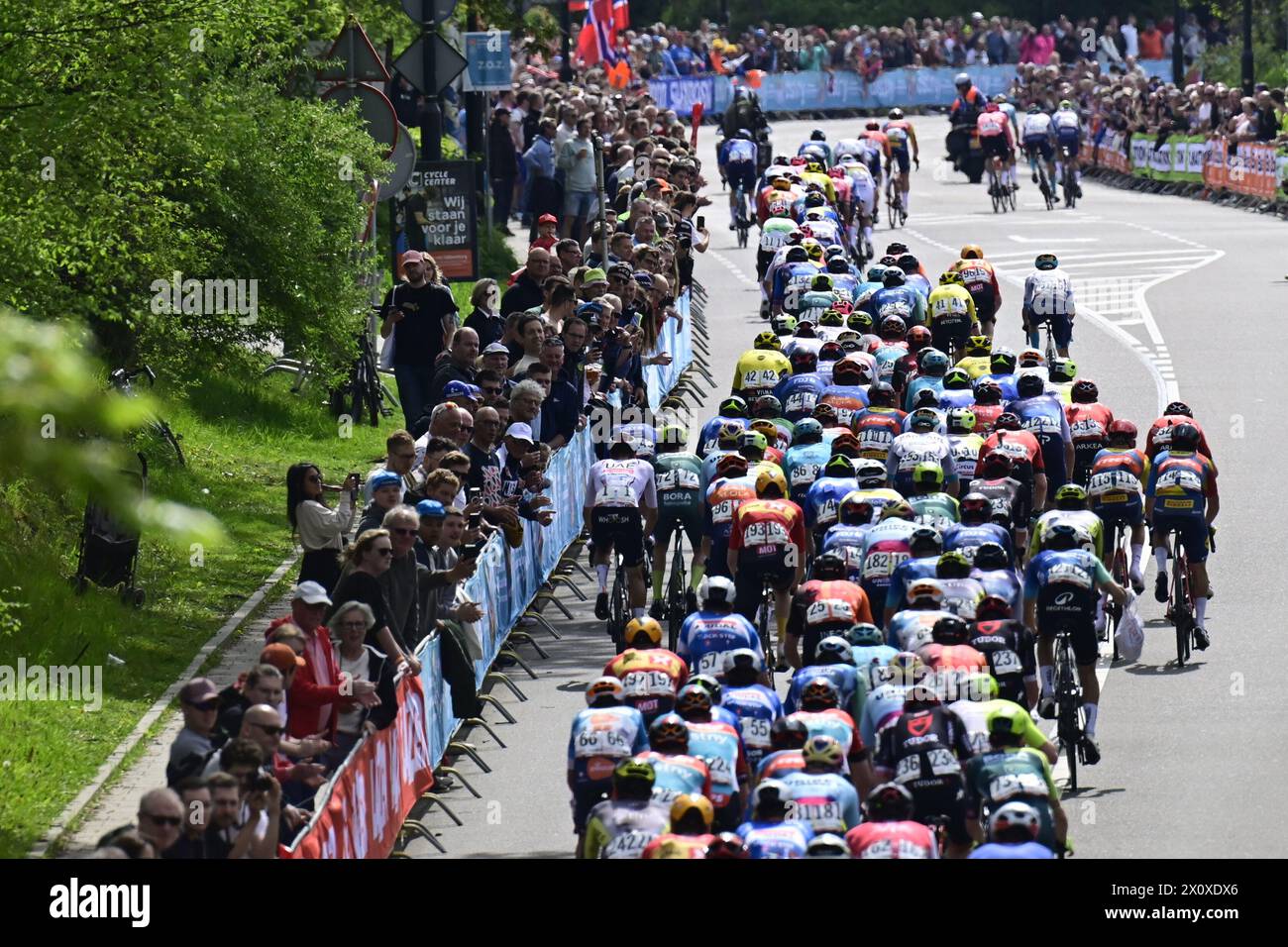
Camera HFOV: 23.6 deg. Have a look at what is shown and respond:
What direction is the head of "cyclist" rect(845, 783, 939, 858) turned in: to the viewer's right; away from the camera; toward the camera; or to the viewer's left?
away from the camera

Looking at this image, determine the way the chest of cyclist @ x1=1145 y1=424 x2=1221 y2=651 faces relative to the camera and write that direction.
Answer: away from the camera

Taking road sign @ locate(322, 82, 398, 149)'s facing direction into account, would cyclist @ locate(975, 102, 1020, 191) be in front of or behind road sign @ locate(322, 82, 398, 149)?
in front

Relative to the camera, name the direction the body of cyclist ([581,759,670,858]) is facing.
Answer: away from the camera

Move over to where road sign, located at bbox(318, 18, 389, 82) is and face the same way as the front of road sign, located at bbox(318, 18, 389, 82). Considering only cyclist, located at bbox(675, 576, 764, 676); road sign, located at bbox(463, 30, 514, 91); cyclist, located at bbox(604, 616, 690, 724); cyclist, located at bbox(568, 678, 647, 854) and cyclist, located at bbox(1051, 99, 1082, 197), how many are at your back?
3

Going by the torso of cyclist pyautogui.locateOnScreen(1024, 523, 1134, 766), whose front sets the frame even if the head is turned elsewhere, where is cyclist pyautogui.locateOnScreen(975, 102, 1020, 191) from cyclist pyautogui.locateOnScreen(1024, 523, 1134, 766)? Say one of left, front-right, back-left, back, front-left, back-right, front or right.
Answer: front

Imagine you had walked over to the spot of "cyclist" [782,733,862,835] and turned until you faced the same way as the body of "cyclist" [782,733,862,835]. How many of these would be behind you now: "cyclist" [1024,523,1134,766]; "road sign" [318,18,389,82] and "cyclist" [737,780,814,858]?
1

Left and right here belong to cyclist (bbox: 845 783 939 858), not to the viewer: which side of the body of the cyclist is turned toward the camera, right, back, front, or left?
back

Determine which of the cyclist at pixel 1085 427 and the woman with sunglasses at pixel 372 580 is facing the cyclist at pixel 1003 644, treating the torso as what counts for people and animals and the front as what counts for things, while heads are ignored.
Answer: the woman with sunglasses

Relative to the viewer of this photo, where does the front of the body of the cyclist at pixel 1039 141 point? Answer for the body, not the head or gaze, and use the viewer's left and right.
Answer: facing away from the viewer

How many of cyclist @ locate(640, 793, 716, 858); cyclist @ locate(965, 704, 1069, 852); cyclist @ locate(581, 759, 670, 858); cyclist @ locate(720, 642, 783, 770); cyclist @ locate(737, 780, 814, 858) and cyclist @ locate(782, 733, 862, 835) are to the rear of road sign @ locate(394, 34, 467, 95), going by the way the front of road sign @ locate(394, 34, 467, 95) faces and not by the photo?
6

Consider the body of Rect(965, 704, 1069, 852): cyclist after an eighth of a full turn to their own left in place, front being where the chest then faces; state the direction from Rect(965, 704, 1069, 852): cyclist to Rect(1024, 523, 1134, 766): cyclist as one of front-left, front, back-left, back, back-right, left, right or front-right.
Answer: front-right

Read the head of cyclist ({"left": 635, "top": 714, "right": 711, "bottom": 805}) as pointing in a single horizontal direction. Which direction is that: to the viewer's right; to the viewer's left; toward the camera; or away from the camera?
away from the camera

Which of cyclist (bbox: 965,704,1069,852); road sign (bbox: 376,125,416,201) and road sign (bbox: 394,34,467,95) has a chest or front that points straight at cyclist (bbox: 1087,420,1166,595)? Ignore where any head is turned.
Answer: cyclist (bbox: 965,704,1069,852)

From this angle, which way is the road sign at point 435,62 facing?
away from the camera

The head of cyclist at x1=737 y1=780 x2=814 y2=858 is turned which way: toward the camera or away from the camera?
away from the camera

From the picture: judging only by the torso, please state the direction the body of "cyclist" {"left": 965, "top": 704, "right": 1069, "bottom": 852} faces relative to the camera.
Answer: away from the camera

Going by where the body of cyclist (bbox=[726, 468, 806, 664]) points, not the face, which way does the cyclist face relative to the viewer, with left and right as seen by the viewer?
facing away from the viewer
